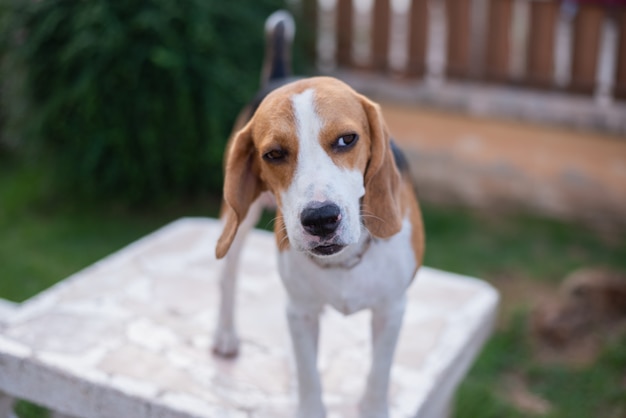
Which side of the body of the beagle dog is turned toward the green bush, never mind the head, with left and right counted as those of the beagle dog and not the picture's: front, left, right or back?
back

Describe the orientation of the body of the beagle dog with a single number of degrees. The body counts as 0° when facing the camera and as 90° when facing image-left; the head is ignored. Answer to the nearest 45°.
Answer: approximately 0°

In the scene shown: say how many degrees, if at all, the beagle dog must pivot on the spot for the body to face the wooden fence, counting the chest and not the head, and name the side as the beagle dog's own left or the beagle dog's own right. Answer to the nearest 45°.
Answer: approximately 180°

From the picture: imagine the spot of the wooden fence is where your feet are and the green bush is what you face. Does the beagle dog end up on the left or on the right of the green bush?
left
